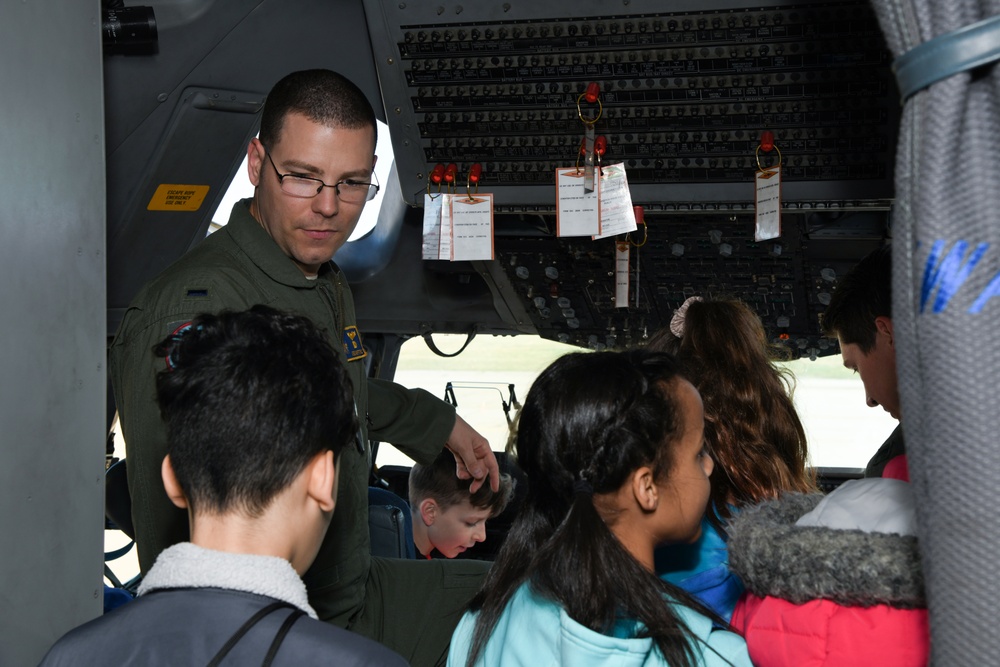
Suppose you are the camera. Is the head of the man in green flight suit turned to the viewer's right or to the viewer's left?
to the viewer's right

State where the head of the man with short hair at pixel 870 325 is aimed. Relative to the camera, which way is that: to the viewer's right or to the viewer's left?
to the viewer's left

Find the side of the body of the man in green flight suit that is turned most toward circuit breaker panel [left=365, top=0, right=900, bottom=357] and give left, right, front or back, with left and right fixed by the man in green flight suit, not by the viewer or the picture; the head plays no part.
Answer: left

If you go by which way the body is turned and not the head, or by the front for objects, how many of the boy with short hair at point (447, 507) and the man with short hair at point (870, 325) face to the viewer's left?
1

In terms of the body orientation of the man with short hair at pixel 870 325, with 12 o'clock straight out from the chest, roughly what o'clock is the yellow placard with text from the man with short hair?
The yellow placard with text is roughly at 12 o'clock from the man with short hair.

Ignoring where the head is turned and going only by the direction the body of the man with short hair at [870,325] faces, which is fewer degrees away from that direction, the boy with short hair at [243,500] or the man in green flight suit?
the man in green flight suit

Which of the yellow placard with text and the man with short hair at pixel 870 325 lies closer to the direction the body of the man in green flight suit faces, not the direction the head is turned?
the man with short hair

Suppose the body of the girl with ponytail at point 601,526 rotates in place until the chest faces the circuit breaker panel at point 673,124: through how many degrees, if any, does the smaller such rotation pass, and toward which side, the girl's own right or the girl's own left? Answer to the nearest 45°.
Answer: approximately 45° to the girl's own left

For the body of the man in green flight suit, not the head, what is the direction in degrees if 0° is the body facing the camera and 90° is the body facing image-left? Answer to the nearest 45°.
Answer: approximately 315°

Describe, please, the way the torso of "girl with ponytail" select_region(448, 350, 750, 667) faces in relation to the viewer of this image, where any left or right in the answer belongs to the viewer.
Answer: facing away from the viewer and to the right of the viewer

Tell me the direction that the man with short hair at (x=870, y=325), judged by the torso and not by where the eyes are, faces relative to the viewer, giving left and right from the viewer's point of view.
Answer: facing to the left of the viewer
